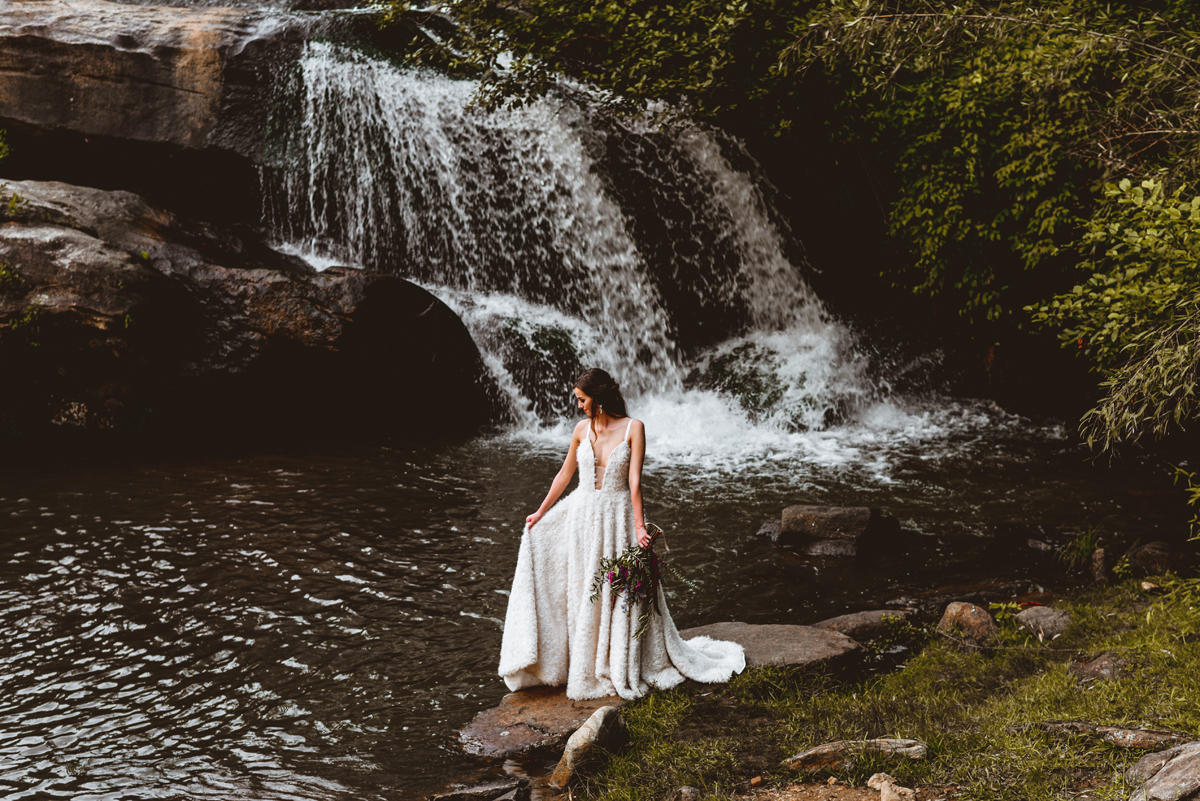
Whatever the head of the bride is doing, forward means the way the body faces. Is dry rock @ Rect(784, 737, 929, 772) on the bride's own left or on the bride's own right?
on the bride's own left

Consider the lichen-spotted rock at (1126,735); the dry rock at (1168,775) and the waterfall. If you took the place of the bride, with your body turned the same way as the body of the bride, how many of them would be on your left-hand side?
2

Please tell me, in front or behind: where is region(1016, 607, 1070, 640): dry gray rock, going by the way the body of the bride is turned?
behind

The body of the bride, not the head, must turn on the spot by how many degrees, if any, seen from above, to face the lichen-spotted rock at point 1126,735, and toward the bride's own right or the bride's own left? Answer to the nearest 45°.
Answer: approximately 90° to the bride's own left

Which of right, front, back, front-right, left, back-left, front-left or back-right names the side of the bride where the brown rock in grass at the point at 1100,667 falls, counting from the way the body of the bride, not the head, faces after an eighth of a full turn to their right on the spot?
back

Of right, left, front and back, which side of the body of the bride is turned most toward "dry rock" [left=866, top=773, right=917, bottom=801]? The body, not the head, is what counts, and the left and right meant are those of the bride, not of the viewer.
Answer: left

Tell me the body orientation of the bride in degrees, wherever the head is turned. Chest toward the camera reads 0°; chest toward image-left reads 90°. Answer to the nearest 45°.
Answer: approximately 45°
